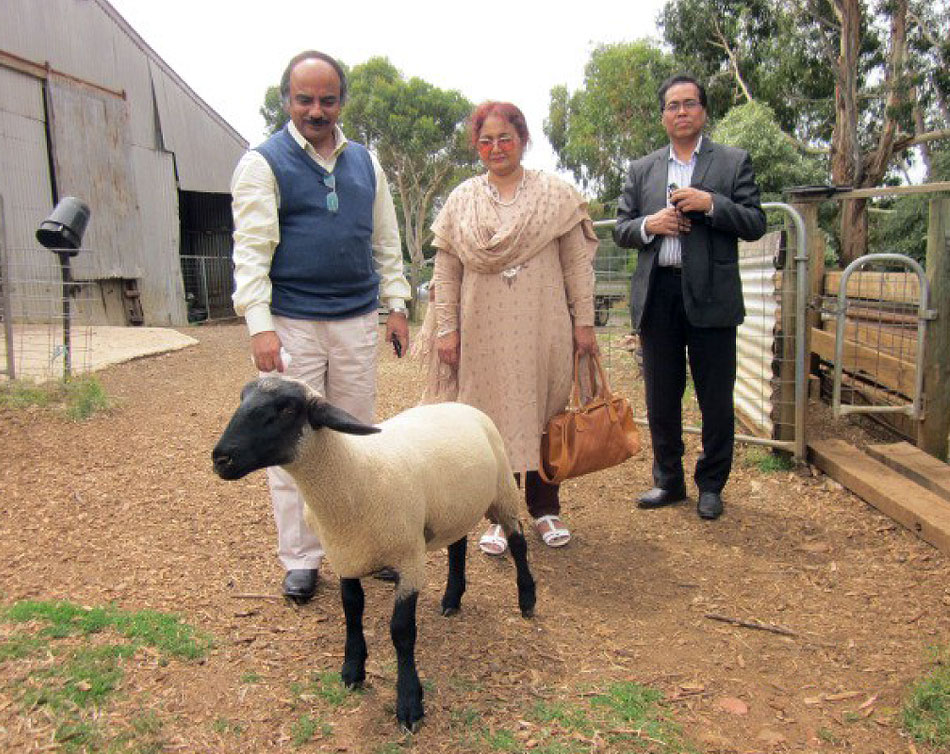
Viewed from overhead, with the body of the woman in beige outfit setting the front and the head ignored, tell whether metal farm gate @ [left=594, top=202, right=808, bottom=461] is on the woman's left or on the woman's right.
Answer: on the woman's left

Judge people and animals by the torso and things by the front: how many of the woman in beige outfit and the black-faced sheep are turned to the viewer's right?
0

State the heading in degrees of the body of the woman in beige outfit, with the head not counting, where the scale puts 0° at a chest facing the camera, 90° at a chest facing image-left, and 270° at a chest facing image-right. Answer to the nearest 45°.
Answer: approximately 0°

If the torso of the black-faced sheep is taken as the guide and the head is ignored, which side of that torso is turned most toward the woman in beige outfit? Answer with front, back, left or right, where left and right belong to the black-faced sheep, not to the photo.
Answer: back

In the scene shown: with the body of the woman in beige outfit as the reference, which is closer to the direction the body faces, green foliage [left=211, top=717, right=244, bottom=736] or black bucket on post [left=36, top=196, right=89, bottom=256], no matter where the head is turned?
the green foliage

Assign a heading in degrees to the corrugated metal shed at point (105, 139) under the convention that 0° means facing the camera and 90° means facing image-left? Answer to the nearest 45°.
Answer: approximately 315°

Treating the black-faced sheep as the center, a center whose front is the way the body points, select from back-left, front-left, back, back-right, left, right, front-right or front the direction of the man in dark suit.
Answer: back

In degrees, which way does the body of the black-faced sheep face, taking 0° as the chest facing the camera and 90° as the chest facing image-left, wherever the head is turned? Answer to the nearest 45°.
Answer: approximately 45°
